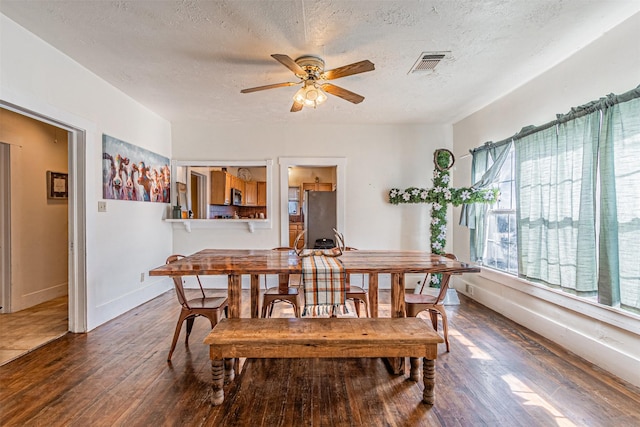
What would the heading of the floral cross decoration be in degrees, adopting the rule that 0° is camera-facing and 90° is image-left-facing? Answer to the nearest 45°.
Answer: approximately 0°

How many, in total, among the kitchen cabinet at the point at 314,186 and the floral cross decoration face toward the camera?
2

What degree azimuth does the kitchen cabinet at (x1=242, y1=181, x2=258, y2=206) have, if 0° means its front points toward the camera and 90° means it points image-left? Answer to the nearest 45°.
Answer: approximately 0°

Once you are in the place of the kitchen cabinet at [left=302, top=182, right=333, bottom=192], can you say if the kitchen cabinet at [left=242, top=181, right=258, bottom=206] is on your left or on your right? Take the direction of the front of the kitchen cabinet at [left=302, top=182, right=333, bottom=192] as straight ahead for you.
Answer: on your right

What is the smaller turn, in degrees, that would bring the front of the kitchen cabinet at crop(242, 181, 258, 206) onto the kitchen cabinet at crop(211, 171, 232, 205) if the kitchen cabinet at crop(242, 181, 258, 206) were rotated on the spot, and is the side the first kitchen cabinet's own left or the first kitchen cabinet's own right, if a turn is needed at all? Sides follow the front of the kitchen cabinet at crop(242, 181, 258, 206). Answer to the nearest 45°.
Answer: approximately 45° to the first kitchen cabinet's own right

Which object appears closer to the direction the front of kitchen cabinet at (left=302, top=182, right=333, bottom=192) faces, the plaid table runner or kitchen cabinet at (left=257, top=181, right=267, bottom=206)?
the plaid table runner

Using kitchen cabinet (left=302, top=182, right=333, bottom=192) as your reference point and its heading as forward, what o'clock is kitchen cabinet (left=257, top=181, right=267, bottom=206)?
kitchen cabinet (left=257, top=181, right=267, bottom=206) is roughly at 3 o'clock from kitchen cabinet (left=302, top=182, right=333, bottom=192).

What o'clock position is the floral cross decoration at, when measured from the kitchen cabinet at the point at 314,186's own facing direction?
The floral cross decoration is roughly at 11 o'clock from the kitchen cabinet.
